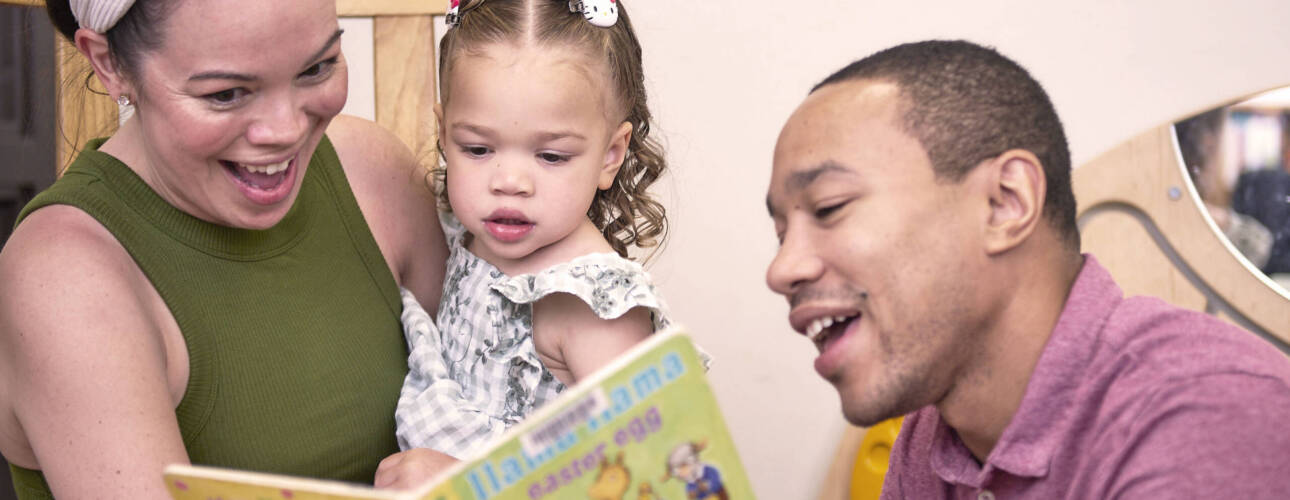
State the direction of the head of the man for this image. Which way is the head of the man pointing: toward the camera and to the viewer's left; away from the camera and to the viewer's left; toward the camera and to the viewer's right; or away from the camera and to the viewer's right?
toward the camera and to the viewer's left

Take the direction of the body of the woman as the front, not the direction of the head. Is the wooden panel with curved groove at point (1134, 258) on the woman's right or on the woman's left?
on the woman's left

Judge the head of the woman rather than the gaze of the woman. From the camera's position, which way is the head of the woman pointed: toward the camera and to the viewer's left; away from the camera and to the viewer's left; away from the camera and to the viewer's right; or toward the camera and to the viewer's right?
toward the camera and to the viewer's right

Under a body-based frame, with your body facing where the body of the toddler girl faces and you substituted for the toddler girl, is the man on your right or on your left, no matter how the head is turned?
on your left
